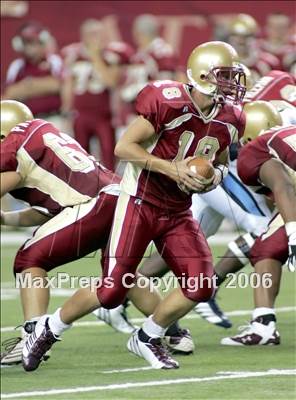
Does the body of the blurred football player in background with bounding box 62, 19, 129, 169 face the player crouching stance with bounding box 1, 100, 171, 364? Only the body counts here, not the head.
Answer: yes

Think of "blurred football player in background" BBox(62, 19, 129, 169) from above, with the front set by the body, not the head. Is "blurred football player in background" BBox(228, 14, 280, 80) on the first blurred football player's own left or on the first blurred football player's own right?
on the first blurred football player's own left

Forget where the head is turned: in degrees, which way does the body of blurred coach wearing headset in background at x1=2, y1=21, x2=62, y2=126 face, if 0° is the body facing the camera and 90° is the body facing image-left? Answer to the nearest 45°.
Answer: approximately 0°

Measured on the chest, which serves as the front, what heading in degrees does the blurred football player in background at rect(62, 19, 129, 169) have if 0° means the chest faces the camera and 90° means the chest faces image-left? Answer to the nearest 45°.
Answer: approximately 0°

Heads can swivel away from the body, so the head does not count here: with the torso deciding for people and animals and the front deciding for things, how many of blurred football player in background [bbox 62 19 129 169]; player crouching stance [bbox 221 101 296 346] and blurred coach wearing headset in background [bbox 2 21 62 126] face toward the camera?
2

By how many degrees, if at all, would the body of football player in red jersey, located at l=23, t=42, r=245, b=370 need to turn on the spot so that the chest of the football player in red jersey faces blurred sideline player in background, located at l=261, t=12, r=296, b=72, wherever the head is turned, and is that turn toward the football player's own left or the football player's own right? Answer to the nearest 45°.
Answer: approximately 135° to the football player's own left

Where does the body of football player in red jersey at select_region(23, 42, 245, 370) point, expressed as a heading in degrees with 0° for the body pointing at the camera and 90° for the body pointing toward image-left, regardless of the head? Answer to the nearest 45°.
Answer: approximately 315°
